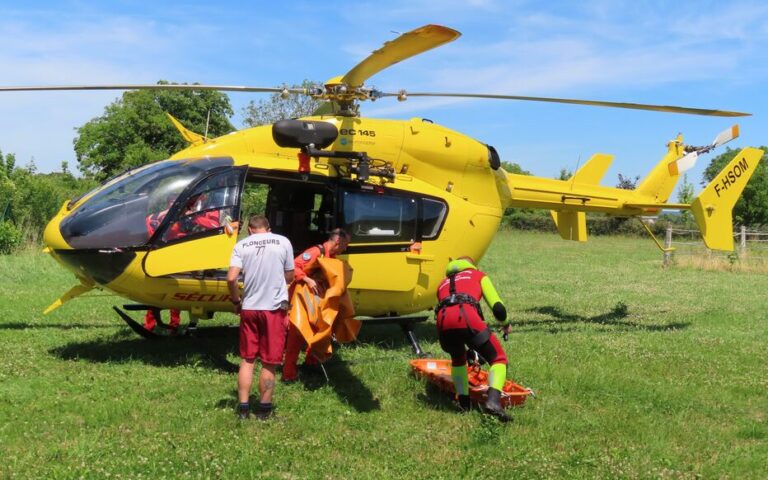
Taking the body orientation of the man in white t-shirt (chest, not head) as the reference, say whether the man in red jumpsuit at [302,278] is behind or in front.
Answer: in front

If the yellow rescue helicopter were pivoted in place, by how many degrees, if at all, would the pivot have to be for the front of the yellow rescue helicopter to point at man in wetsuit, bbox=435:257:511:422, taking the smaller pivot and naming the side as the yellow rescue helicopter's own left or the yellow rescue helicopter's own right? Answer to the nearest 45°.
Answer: approximately 90° to the yellow rescue helicopter's own left

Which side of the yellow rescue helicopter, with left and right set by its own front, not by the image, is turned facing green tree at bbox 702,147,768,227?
back

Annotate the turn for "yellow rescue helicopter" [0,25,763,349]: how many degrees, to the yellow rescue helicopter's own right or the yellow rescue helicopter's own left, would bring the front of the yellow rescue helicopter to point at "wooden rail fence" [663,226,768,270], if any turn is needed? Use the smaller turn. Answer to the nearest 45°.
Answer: approximately 180°

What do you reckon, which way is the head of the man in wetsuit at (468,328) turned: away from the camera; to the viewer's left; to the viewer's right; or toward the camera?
away from the camera

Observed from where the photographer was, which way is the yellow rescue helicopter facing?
facing the viewer and to the left of the viewer

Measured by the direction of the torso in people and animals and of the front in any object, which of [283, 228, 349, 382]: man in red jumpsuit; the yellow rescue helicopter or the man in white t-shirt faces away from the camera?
the man in white t-shirt

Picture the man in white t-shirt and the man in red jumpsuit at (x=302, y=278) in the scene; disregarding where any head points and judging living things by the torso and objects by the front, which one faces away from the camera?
the man in white t-shirt

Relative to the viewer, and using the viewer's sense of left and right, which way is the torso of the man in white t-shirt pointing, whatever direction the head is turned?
facing away from the viewer

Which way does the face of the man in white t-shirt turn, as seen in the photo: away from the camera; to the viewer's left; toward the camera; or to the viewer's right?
away from the camera

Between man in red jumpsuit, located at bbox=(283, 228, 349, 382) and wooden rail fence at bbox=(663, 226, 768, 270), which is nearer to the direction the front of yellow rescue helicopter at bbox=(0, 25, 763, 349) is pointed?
the man in red jumpsuit

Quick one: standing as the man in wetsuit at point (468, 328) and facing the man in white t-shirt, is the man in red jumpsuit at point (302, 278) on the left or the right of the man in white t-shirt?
right
